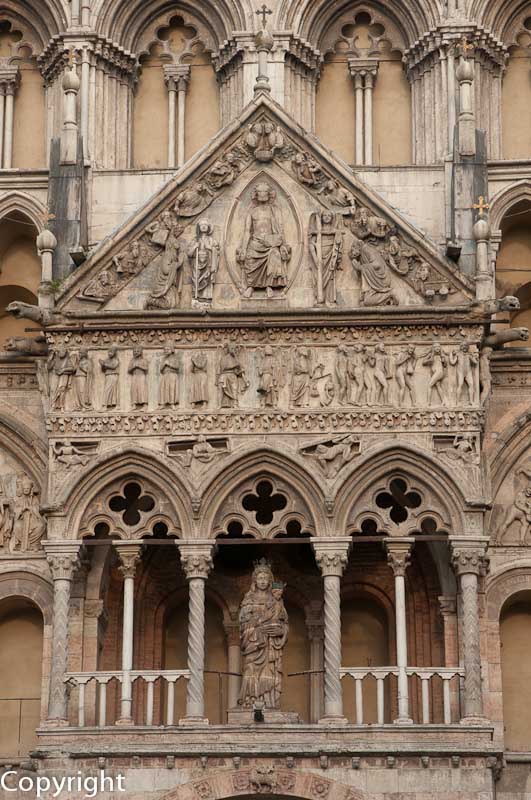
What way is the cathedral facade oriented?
toward the camera

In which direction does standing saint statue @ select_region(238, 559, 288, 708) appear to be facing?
toward the camera
